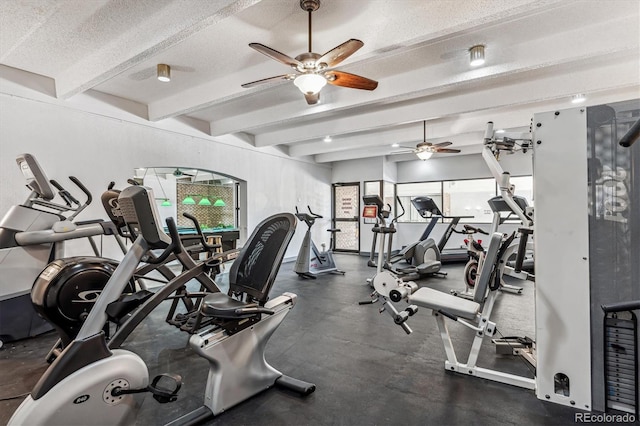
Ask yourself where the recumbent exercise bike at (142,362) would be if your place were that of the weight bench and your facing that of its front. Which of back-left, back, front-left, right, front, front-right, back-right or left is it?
front-left

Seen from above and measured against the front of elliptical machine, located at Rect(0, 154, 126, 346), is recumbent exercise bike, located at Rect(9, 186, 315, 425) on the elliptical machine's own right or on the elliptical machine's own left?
on the elliptical machine's own left

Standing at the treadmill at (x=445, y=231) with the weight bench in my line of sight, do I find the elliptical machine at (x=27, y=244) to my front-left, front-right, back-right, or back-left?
front-right

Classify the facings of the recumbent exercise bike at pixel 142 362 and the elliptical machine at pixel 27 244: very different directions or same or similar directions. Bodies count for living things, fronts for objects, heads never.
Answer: same or similar directions

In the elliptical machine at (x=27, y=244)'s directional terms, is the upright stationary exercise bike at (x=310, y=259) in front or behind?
behind

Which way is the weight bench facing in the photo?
to the viewer's left
